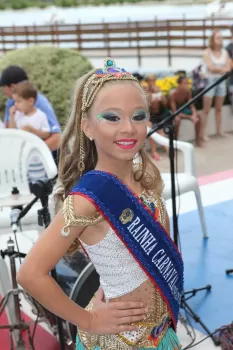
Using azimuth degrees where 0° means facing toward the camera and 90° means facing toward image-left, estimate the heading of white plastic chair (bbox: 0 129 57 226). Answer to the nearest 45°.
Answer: approximately 315°

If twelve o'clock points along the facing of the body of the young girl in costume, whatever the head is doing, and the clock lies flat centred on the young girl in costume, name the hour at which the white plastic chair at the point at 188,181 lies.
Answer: The white plastic chair is roughly at 8 o'clock from the young girl in costume.

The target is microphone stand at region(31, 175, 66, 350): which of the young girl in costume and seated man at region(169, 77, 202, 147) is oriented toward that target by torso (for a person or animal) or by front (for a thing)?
the seated man

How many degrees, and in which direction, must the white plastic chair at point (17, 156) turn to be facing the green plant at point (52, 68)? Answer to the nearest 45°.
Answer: approximately 135° to its left

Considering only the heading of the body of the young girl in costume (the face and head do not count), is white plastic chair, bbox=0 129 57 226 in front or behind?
behind

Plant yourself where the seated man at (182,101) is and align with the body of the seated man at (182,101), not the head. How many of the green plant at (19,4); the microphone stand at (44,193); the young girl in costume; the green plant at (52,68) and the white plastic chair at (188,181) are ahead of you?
3
